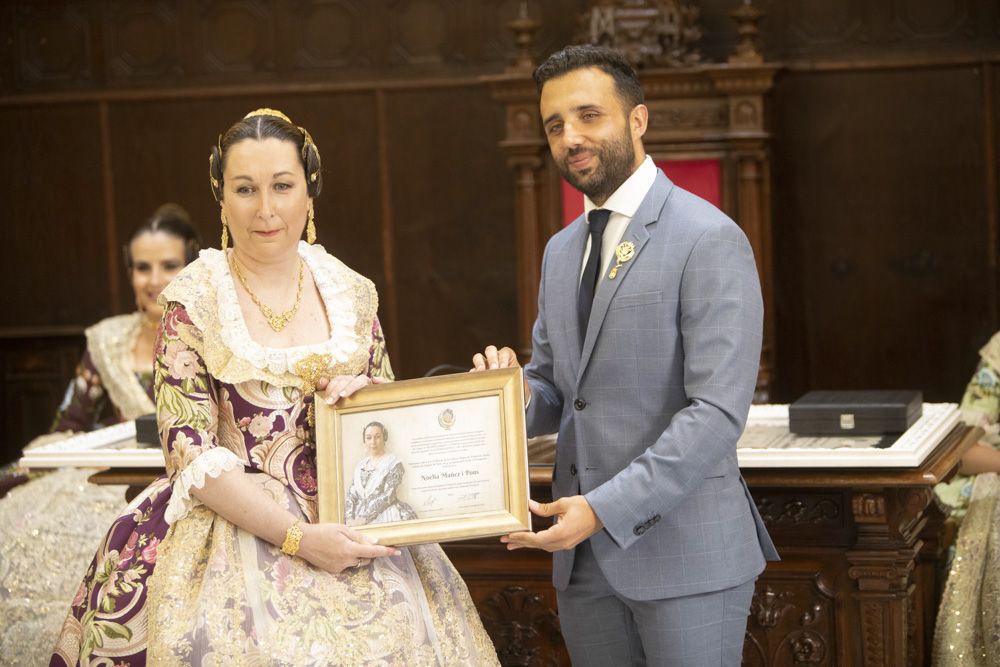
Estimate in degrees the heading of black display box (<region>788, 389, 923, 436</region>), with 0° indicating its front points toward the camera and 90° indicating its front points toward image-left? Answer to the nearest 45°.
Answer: approximately 0°

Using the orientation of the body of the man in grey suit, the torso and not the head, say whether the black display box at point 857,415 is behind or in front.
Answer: behind

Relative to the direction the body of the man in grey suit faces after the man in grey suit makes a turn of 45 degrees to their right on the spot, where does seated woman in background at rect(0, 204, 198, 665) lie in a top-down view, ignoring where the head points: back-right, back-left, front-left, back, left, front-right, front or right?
front-right

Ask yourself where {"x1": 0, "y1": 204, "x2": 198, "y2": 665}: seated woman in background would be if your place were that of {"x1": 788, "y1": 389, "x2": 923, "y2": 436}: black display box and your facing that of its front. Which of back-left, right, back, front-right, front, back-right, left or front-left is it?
right

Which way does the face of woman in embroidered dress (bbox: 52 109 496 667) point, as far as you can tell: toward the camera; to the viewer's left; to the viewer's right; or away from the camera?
toward the camera

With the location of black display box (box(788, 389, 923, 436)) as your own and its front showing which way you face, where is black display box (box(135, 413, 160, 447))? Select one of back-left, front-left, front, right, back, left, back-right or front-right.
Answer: right

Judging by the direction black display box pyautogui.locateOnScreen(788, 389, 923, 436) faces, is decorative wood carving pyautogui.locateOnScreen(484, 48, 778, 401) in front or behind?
behind

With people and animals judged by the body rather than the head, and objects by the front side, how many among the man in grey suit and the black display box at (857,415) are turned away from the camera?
0

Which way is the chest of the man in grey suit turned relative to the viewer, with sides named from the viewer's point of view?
facing the viewer and to the left of the viewer

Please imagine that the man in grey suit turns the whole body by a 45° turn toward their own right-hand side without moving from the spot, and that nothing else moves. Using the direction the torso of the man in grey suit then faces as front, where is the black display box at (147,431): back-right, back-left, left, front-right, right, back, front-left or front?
front-right

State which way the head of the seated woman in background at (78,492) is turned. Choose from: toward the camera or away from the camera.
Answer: toward the camera
